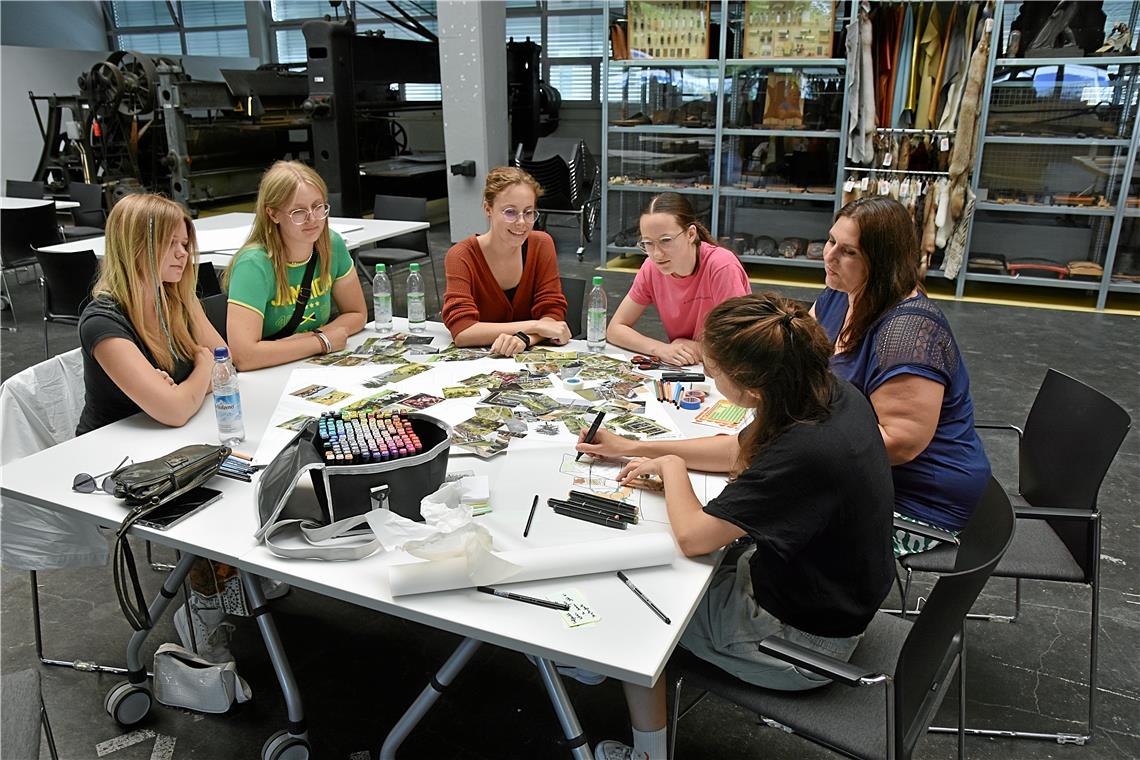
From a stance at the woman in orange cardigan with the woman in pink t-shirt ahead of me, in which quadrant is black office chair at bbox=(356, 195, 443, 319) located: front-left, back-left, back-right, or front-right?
back-left

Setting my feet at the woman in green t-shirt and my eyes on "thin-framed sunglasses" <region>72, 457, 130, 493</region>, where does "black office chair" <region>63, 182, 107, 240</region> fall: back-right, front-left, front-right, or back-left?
back-right

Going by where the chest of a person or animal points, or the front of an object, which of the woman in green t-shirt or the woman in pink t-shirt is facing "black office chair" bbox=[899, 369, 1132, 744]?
the woman in green t-shirt

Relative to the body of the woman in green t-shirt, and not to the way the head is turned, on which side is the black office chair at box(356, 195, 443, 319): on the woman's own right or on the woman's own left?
on the woman's own left

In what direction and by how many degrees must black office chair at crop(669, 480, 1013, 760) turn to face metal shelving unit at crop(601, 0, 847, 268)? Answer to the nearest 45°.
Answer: approximately 45° to its right

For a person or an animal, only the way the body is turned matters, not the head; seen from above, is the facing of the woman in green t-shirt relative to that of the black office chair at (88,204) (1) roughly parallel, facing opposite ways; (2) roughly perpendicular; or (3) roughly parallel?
roughly perpendicular

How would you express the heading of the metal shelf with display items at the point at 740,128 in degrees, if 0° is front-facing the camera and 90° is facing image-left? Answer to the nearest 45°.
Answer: approximately 0°

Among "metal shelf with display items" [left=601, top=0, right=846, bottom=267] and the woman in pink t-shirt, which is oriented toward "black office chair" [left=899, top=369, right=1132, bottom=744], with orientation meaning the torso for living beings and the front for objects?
the metal shelf with display items

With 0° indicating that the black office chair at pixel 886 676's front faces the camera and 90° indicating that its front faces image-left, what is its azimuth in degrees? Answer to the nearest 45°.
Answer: approximately 135°

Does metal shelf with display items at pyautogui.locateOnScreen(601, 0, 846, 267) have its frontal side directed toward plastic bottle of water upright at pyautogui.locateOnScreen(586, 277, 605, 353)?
yes

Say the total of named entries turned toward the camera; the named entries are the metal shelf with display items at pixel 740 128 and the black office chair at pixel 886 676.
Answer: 1

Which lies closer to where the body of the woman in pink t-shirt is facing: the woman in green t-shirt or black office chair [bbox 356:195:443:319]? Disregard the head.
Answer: the woman in green t-shirt
